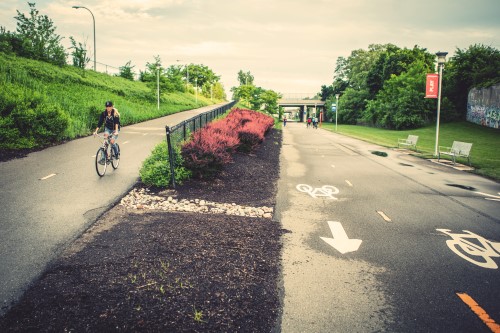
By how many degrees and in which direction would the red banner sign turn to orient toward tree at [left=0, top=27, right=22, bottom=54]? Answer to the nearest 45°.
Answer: approximately 90° to its right

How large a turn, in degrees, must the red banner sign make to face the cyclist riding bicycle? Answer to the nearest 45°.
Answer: approximately 45° to its right

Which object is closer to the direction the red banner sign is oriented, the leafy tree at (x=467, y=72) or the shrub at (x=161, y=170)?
the shrub

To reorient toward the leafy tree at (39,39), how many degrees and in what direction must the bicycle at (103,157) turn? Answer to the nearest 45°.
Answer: approximately 135° to its right

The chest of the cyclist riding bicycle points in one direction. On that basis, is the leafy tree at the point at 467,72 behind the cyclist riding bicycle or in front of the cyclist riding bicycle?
behind

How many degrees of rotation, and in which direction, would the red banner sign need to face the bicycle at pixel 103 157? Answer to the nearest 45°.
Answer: approximately 45° to its right

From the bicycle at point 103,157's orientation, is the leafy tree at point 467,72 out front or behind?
behind

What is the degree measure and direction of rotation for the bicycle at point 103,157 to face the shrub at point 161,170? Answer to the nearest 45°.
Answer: approximately 90° to its left

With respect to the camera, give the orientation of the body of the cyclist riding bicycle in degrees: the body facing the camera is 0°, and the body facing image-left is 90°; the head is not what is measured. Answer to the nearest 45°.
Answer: approximately 45°

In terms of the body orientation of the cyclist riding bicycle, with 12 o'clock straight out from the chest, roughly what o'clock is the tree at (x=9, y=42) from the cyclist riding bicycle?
The tree is roughly at 4 o'clock from the cyclist riding bicycle.

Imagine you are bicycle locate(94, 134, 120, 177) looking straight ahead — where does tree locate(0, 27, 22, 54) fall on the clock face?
The tree is roughly at 4 o'clock from the bicycle.
